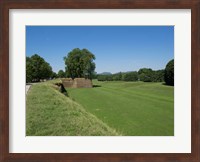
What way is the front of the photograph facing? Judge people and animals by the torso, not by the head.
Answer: toward the camera
